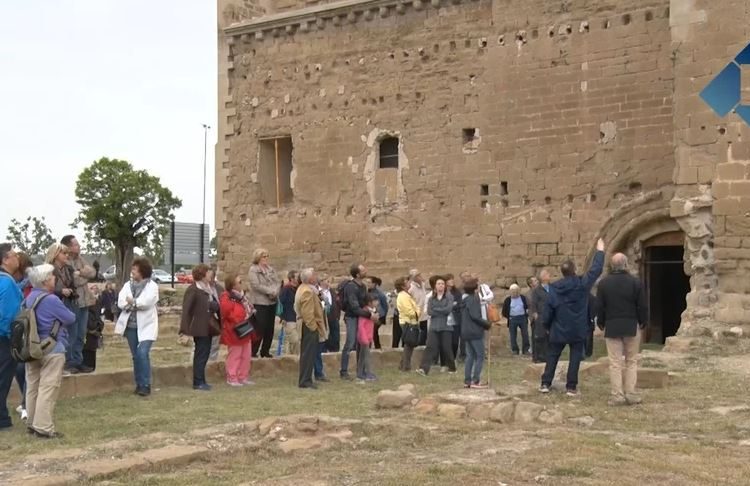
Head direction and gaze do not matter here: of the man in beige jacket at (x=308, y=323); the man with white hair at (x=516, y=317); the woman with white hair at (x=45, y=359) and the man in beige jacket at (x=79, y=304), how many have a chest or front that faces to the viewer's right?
3

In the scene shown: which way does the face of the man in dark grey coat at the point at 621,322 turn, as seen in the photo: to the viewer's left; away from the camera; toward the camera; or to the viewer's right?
away from the camera

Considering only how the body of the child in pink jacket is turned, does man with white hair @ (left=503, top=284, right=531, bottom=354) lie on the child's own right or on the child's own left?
on the child's own left

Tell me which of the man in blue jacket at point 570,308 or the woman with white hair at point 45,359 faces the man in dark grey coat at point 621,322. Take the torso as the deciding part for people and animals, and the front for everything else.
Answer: the woman with white hair

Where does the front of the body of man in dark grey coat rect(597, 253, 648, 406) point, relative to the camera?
away from the camera

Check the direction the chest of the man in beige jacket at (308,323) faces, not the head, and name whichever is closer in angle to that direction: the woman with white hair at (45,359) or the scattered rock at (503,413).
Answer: the scattered rock

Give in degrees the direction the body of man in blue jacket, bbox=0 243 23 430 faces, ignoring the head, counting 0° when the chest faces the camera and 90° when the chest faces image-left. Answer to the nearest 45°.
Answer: approximately 270°

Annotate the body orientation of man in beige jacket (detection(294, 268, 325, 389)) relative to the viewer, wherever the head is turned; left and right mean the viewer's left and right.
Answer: facing to the right of the viewer

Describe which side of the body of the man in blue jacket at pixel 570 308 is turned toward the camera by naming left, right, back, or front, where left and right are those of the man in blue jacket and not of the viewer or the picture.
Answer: back

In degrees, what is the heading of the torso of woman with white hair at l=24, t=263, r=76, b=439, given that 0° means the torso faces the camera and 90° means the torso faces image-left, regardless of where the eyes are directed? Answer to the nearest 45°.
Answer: approximately 270°

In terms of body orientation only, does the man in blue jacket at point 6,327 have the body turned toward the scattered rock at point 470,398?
yes

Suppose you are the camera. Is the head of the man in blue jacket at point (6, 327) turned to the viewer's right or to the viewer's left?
to the viewer's right
